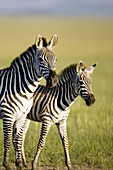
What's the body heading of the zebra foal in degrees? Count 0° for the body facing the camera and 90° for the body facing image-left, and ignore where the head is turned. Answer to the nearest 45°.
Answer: approximately 315°

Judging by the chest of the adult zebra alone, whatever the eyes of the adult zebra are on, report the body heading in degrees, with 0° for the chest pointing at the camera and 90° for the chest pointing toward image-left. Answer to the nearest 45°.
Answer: approximately 315°
